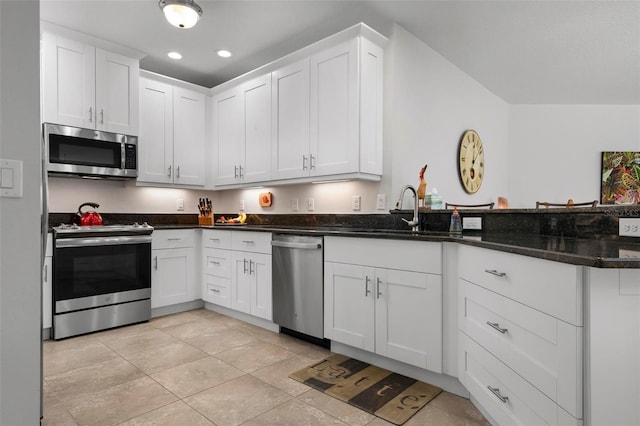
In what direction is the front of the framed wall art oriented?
toward the camera

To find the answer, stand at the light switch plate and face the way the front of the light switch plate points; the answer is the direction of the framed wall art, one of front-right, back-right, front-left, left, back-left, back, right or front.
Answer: left

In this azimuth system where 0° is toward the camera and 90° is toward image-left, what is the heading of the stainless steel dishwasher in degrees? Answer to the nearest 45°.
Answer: approximately 45°

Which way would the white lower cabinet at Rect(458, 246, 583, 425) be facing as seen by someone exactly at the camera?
facing the viewer and to the left of the viewer

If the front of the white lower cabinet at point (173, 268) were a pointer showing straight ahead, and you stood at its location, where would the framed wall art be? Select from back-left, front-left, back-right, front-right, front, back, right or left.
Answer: front-left

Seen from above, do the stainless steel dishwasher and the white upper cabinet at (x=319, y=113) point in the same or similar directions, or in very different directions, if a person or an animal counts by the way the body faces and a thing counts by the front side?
same or similar directions
